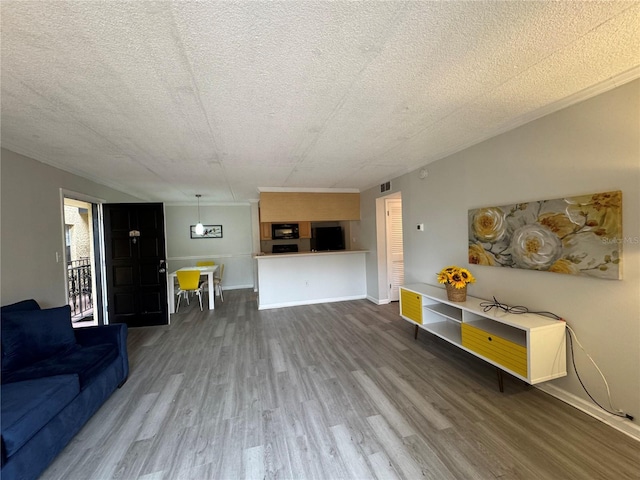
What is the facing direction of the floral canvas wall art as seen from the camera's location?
facing the viewer and to the left of the viewer

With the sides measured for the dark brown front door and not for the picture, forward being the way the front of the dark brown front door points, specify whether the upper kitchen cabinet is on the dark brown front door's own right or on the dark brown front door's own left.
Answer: on the dark brown front door's own left

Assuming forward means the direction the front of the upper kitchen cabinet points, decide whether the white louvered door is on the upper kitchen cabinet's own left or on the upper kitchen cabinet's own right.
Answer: on the upper kitchen cabinet's own left

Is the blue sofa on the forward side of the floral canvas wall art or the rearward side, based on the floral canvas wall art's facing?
on the forward side

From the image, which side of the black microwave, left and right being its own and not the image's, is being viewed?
front

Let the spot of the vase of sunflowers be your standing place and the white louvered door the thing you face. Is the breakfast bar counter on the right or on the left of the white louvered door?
left

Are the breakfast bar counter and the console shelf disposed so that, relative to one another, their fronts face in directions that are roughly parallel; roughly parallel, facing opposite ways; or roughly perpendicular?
roughly perpendicular

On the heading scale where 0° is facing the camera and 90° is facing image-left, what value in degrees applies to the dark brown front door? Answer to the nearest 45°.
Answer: approximately 0°

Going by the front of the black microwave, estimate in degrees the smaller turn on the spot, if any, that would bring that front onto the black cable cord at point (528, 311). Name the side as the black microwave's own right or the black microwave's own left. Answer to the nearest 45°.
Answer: approximately 45° to the black microwave's own left

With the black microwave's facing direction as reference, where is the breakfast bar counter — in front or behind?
in front

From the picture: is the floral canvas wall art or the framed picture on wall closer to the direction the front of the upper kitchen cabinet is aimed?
the floral canvas wall art

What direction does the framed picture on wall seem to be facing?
toward the camera

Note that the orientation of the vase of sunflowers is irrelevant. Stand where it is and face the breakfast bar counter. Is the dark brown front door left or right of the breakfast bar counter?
left
